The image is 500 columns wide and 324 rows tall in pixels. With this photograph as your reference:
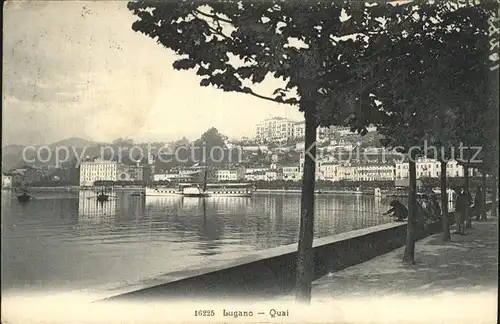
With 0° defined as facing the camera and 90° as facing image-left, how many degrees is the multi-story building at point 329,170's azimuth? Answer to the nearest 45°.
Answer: approximately 0°

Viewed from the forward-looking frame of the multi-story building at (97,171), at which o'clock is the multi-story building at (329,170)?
the multi-story building at (329,170) is roughly at 10 o'clock from the multi-story building at (97,171).

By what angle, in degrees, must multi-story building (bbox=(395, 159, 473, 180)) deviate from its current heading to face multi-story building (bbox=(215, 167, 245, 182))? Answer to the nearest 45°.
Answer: approximately 45° to its right

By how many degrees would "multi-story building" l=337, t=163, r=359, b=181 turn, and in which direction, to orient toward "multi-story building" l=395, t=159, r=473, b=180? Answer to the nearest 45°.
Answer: approximately 90° to its left

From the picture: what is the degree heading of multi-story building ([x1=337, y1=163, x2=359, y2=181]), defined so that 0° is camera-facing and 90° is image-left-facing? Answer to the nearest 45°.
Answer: approximately 0°

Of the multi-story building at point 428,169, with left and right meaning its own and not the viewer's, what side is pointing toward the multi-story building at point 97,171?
right

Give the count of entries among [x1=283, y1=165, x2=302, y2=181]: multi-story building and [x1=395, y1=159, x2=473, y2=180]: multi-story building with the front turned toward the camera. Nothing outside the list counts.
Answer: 2

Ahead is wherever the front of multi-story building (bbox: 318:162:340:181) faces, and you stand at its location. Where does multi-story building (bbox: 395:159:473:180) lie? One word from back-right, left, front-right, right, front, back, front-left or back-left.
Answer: back-left
